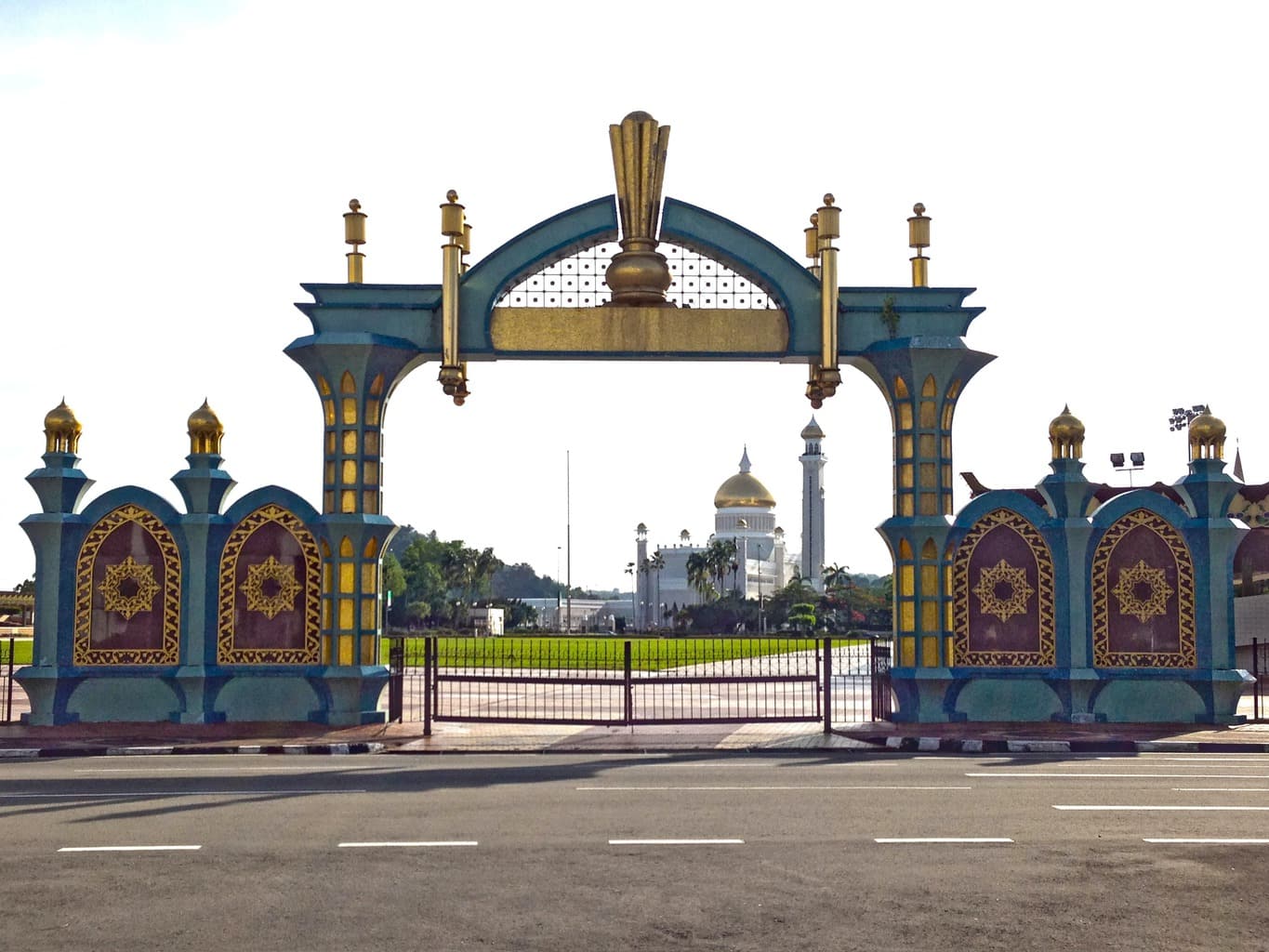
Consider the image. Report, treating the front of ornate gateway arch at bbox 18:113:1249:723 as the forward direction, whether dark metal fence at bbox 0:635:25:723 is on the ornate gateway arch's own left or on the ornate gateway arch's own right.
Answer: on the ornate gateway arch's own right

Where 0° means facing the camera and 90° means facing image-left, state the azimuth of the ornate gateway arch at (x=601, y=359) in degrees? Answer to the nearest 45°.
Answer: approximately 0°

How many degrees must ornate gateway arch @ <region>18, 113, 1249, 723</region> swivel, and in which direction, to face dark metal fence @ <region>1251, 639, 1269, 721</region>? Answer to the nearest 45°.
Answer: approximately 135° to its left
